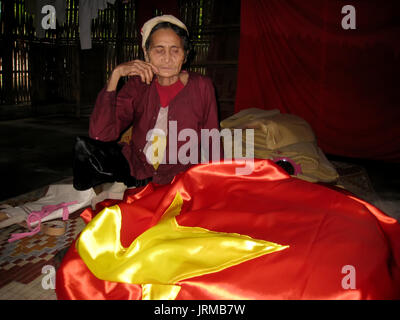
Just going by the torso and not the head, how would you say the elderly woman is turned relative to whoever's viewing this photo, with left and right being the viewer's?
facing the viewer

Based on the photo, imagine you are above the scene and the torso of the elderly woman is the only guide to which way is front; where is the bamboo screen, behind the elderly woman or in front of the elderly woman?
behind

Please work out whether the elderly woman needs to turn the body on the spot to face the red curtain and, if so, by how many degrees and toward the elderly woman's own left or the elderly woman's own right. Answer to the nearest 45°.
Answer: approximately 135° to the elderly woman's own left
